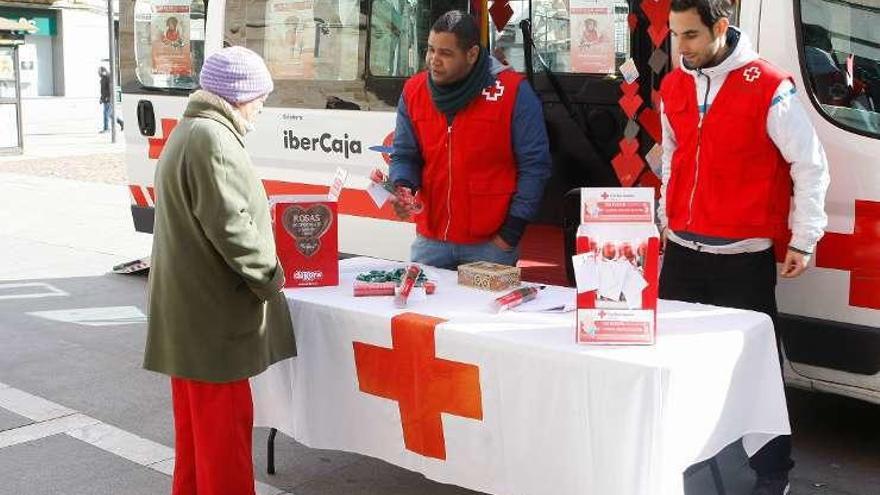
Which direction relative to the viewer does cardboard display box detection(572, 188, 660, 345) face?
toward the camera

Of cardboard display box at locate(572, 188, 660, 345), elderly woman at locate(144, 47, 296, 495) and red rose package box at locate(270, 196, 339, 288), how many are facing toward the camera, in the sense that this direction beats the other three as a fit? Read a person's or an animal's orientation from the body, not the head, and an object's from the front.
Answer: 2

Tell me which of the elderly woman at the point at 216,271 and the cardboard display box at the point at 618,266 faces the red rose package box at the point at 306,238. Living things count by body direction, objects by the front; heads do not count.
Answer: the elderly woman

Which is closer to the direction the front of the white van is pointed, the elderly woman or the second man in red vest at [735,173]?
the second man in red vest

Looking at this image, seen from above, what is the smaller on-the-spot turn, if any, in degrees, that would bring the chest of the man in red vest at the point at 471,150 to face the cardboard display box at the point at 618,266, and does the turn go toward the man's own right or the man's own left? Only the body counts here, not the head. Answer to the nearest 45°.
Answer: approximately 45° to the man's own left

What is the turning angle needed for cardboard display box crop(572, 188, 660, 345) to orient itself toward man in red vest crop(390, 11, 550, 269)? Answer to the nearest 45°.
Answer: approximately 135° to its right

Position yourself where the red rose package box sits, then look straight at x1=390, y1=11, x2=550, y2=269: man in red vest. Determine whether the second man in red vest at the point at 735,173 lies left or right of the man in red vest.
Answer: right

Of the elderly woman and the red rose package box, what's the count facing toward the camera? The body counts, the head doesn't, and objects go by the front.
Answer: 1

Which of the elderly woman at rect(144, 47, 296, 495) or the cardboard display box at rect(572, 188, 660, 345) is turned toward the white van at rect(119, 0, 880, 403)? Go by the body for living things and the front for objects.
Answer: the elderly woman

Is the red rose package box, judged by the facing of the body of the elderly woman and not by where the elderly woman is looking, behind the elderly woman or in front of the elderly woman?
in front

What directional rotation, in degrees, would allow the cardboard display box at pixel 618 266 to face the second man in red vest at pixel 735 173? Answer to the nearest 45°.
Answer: approximately 135° to its left

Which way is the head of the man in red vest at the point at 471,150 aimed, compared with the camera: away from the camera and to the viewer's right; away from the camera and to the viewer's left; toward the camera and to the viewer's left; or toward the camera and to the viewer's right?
toward the camera and to the viewer's left

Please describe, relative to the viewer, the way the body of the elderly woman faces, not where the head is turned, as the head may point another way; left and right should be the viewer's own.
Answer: facing away from the viewer and to the right of the viewer

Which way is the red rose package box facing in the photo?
toward the camera

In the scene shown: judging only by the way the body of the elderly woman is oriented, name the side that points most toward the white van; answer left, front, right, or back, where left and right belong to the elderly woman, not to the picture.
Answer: front
